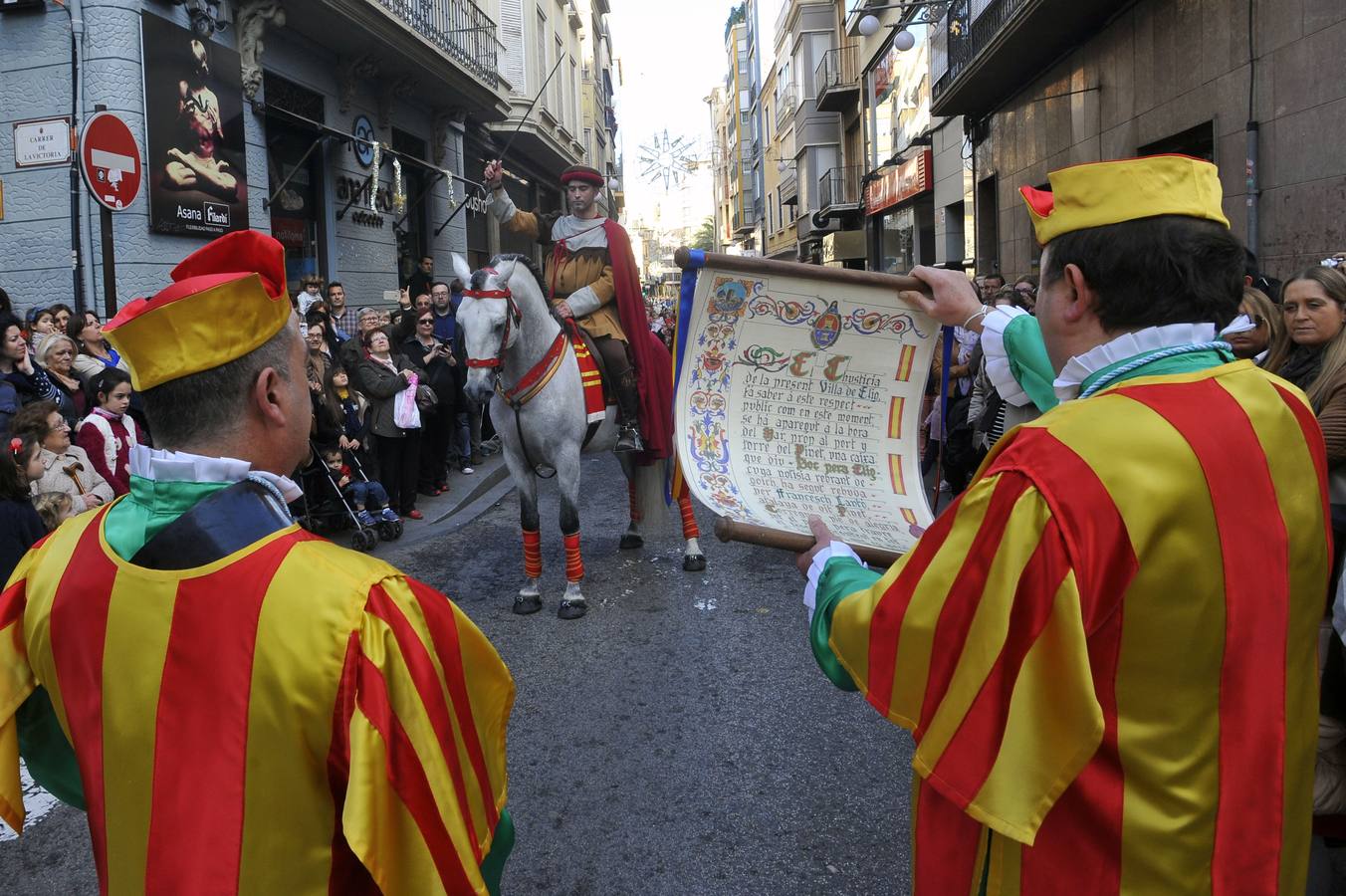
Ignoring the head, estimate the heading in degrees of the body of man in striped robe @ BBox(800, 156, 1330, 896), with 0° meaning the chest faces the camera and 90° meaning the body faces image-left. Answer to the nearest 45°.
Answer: approximately 135°

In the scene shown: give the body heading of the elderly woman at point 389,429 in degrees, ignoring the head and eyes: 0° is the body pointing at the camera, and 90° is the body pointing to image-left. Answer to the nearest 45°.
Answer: approximately 315°

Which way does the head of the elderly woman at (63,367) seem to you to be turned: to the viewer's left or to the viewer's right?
to the viewer's right

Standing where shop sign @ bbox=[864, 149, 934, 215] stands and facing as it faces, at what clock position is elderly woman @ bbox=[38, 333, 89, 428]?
The elderly woman is roughly at 11 o'clock from the shop sign.

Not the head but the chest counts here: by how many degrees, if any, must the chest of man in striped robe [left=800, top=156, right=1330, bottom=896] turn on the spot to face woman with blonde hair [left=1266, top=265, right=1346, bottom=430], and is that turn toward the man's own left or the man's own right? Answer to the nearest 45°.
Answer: approximately 45° to the man's own right

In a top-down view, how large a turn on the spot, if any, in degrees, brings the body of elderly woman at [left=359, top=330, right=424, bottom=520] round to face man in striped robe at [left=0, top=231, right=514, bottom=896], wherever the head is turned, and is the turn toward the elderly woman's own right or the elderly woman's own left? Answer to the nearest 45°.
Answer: approximately 45° to the elderly woman's own right

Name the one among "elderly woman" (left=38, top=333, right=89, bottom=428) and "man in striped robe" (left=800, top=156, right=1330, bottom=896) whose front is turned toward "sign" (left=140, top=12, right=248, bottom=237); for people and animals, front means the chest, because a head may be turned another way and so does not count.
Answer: the man in striped robe

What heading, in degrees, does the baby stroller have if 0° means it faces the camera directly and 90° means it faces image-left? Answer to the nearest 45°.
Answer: approximately 315°
